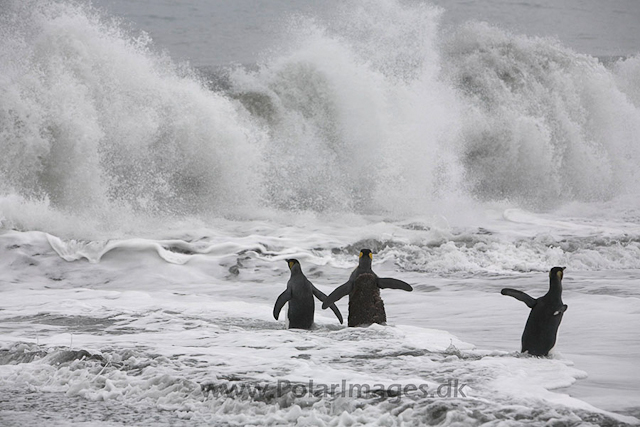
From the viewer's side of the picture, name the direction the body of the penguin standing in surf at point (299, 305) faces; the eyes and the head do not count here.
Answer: away from the camera

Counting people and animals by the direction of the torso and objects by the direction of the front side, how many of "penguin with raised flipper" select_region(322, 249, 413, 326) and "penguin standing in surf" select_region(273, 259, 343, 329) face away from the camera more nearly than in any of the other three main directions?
2

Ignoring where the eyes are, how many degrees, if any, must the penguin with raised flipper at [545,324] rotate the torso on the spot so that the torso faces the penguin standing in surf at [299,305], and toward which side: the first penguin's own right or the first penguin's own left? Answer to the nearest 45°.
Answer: approximately 135° to the first penguin's own left

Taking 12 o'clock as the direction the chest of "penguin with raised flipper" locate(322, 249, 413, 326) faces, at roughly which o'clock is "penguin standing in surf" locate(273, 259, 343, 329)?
The penguin standing in surf is roughly at 9 o'clock from the penguin with raised flipper.

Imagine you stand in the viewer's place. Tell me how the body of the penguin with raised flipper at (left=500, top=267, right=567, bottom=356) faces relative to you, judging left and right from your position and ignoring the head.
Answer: facing away from the viewer and to the right of the viewer

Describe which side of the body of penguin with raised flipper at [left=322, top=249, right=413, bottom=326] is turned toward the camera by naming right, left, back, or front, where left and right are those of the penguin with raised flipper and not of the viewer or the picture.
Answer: back

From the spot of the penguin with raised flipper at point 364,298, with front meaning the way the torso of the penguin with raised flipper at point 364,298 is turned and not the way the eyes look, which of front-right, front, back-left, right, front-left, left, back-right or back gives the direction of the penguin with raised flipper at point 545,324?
back-right

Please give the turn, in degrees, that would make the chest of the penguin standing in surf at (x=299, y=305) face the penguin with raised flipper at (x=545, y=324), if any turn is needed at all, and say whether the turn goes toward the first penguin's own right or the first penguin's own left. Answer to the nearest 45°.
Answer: approximately 135° to the first penguin's own right

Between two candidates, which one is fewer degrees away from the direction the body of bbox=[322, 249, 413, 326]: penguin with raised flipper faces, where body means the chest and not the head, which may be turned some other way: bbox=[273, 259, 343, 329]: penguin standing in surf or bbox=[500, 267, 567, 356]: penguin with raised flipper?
the penguin standing in surf

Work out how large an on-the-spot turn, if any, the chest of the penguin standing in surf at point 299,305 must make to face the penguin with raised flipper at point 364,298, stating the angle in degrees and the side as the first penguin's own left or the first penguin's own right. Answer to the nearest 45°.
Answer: approximately 90° to the first penguin's own right

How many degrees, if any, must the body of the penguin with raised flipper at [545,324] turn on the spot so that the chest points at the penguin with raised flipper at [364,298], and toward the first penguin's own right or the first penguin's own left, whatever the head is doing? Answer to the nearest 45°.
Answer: approximately 90° to the first penguin's own left

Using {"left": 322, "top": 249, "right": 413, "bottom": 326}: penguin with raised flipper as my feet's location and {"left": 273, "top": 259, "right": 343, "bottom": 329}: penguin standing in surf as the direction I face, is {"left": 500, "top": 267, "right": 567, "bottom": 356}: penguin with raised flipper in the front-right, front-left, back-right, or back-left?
back-left

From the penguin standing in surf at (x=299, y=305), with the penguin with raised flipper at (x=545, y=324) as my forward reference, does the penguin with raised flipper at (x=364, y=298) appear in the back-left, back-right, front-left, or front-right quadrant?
front-left
